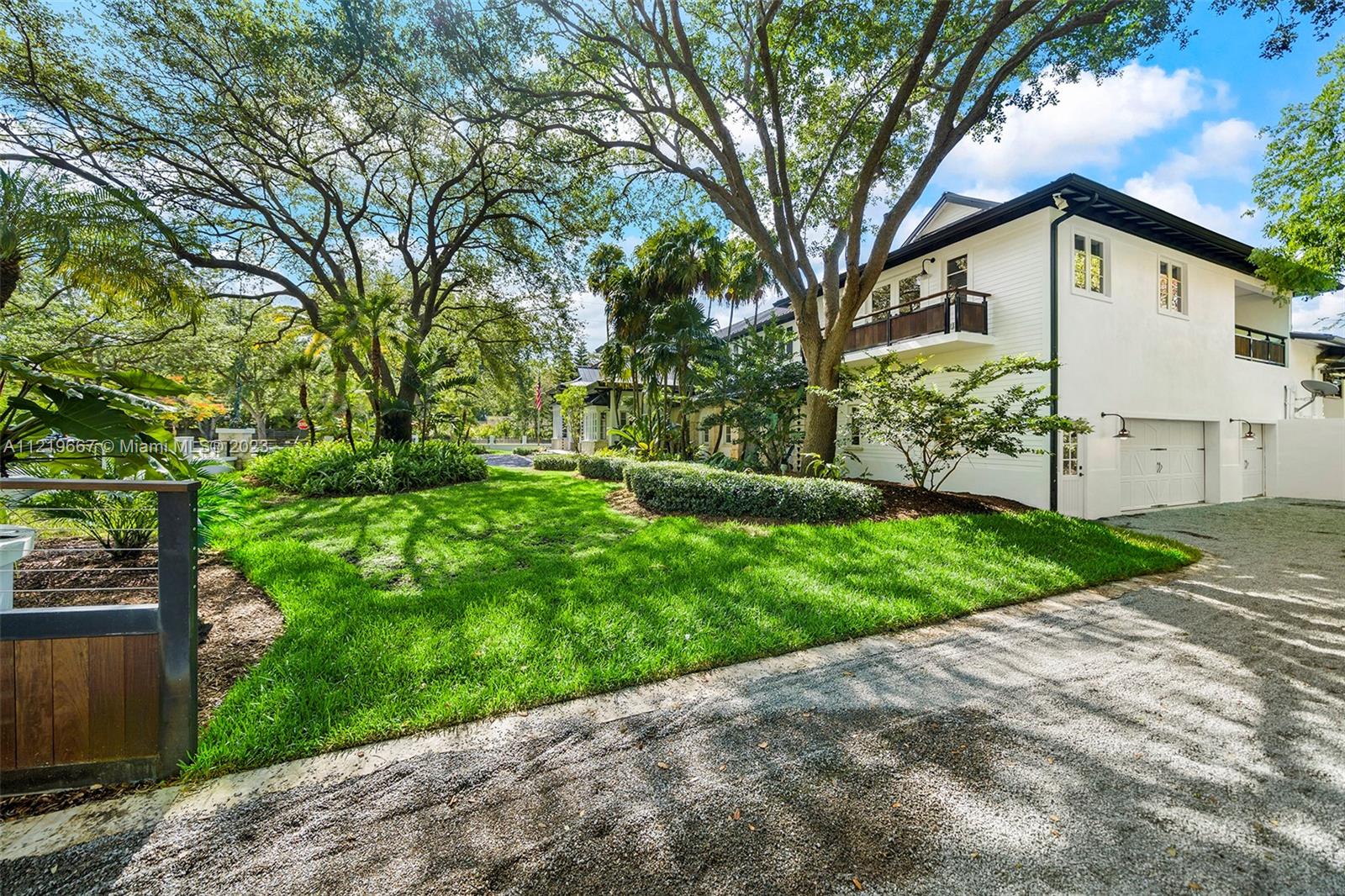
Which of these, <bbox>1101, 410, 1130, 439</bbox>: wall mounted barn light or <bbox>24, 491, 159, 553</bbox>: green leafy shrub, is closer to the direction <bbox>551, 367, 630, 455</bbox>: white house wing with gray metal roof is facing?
the green leafy shrub

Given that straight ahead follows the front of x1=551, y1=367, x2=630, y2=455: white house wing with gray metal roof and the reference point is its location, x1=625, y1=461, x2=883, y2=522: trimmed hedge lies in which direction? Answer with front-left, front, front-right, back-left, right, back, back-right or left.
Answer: front-left

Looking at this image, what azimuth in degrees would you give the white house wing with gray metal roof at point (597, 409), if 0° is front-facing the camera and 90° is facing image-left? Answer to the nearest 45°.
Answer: approximately 45°

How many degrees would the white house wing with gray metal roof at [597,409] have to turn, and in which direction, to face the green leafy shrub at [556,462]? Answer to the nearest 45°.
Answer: approximately 45° to its left

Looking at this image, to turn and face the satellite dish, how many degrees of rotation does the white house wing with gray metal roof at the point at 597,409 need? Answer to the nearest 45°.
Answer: approximately 90° to its left
